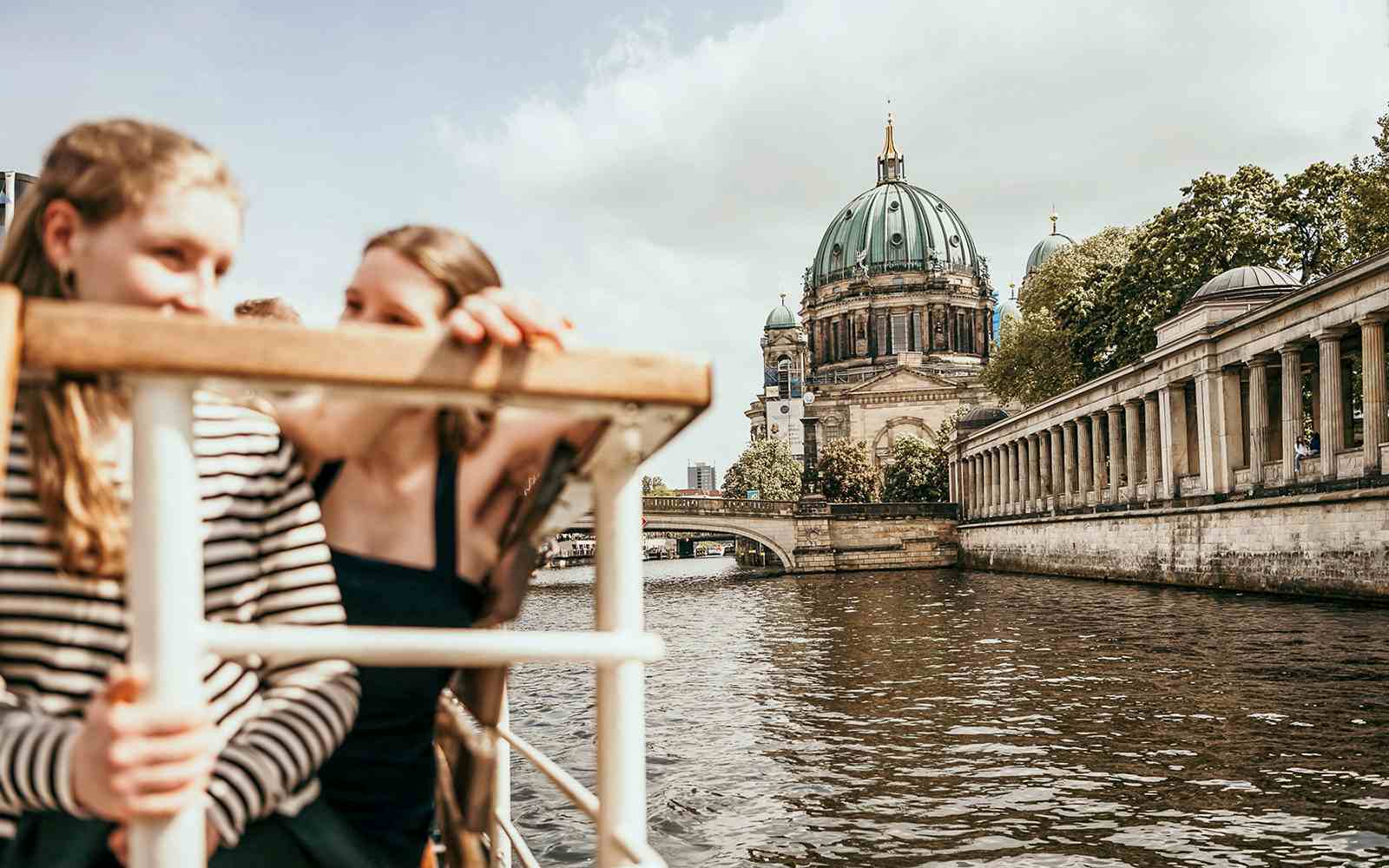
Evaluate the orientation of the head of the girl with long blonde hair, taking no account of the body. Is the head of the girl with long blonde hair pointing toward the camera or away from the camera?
toward the camera

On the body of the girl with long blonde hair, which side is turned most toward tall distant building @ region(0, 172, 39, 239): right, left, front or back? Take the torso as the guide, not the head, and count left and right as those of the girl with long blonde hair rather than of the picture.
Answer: back

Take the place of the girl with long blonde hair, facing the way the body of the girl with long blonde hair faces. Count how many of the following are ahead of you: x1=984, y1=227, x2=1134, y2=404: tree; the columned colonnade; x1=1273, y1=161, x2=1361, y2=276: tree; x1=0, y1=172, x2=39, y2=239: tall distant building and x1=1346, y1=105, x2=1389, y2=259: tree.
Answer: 0

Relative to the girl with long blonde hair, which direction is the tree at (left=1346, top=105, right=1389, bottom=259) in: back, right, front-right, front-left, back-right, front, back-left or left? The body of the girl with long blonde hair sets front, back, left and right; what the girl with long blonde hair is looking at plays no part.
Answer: back-left

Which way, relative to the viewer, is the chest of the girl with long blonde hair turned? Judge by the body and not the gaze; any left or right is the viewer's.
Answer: facing the viewer

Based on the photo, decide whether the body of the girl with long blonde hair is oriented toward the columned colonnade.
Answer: no

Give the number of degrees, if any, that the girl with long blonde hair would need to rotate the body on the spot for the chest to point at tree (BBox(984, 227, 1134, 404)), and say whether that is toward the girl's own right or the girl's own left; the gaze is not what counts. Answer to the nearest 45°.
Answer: approximately 135° to the girl's own left

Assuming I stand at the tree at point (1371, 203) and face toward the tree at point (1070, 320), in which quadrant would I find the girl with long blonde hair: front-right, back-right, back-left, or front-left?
back-left

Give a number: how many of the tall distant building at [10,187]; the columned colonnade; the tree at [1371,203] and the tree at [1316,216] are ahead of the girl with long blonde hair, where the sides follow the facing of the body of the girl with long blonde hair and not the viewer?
0

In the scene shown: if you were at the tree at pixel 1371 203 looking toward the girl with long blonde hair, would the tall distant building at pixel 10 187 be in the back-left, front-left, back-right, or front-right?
front-right

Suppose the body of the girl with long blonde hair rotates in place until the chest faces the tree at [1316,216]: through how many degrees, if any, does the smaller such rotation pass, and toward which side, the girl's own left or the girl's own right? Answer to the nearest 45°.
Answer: approximately 135° to the girl's own left

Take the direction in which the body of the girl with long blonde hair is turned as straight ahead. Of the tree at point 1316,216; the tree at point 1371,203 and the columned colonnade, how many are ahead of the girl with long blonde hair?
0
